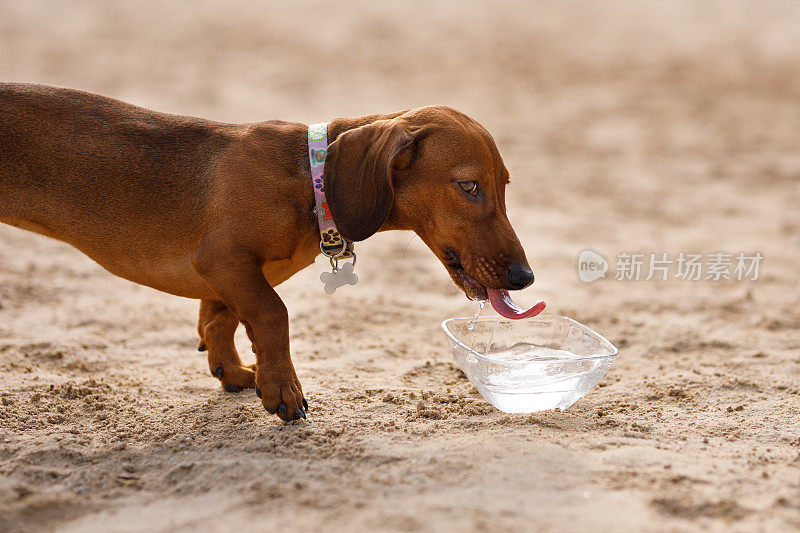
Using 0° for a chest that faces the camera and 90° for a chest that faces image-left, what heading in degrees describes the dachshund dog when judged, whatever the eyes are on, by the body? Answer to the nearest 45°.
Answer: approximately 270°

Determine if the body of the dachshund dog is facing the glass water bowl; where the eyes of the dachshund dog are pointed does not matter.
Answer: yes
